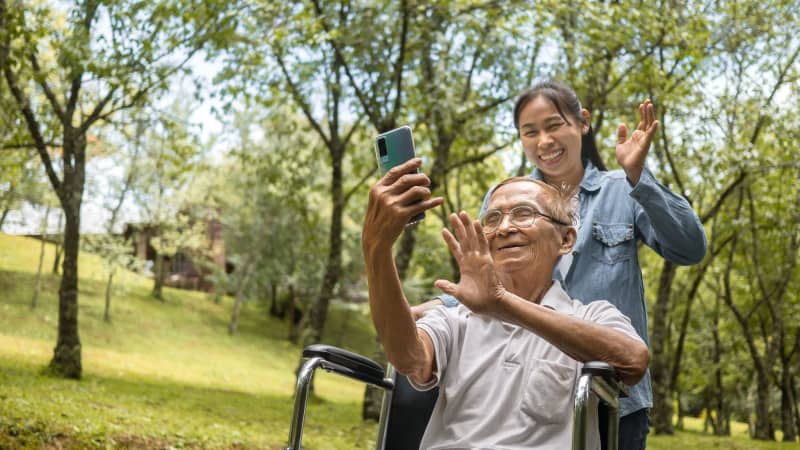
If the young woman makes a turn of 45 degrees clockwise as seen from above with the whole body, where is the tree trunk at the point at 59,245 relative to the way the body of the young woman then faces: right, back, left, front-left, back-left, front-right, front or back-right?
front-right

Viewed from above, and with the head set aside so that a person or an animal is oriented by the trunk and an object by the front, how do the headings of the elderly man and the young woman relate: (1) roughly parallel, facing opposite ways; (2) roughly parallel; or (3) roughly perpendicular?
roughly parallel

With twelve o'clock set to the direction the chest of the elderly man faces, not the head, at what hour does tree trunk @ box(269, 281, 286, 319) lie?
The tree trunk is roughly at 4 o'clock from the elderly man.

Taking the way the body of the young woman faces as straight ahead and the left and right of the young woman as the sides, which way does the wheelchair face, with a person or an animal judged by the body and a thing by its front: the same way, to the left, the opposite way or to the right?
the same way

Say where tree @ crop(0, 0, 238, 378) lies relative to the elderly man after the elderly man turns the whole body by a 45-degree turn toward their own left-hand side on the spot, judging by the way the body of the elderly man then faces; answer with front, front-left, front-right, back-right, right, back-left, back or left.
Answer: back-right

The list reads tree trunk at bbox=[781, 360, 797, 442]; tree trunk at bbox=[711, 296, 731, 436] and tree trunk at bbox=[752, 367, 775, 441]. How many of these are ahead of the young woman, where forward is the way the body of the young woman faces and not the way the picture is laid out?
0

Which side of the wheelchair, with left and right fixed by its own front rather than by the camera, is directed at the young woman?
back

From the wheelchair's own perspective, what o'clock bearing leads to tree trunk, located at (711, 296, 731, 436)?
The tree trunk is roughly at 5 o'clock from the wheelchair.

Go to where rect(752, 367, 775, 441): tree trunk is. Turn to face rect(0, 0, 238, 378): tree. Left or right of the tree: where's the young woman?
left

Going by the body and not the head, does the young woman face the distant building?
no

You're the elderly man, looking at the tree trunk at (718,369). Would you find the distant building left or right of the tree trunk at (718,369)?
left

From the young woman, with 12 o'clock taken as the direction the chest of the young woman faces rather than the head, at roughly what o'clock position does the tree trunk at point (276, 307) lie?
The tree trunk is roughly at 4 o'clock from the young woman.

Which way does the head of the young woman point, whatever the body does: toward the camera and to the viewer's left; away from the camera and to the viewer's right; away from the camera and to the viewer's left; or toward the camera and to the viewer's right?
toward the camera and to the viewer's left

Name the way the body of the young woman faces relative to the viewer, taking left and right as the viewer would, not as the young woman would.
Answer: facing the viewer and to the left of the viewer

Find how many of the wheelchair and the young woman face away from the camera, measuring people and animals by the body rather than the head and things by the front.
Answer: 0

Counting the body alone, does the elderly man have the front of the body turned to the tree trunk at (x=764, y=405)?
no
